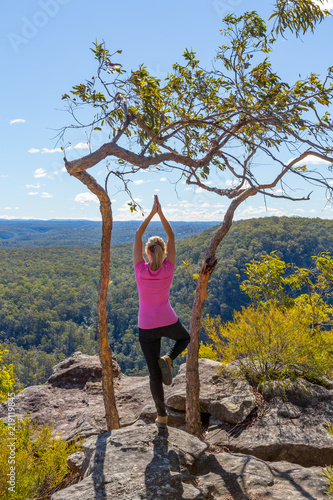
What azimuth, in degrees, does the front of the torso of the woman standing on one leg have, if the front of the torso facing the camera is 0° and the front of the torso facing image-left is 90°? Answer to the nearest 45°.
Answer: approximately 180°

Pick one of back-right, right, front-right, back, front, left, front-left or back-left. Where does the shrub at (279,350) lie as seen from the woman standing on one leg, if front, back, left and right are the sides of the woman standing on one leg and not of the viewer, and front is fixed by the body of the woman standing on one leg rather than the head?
front-right

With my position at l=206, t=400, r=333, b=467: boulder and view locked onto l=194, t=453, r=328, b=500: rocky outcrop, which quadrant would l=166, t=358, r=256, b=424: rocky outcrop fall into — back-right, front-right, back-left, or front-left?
back-right

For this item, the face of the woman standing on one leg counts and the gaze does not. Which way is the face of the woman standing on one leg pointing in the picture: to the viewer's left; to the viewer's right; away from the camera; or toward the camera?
away from the camera
